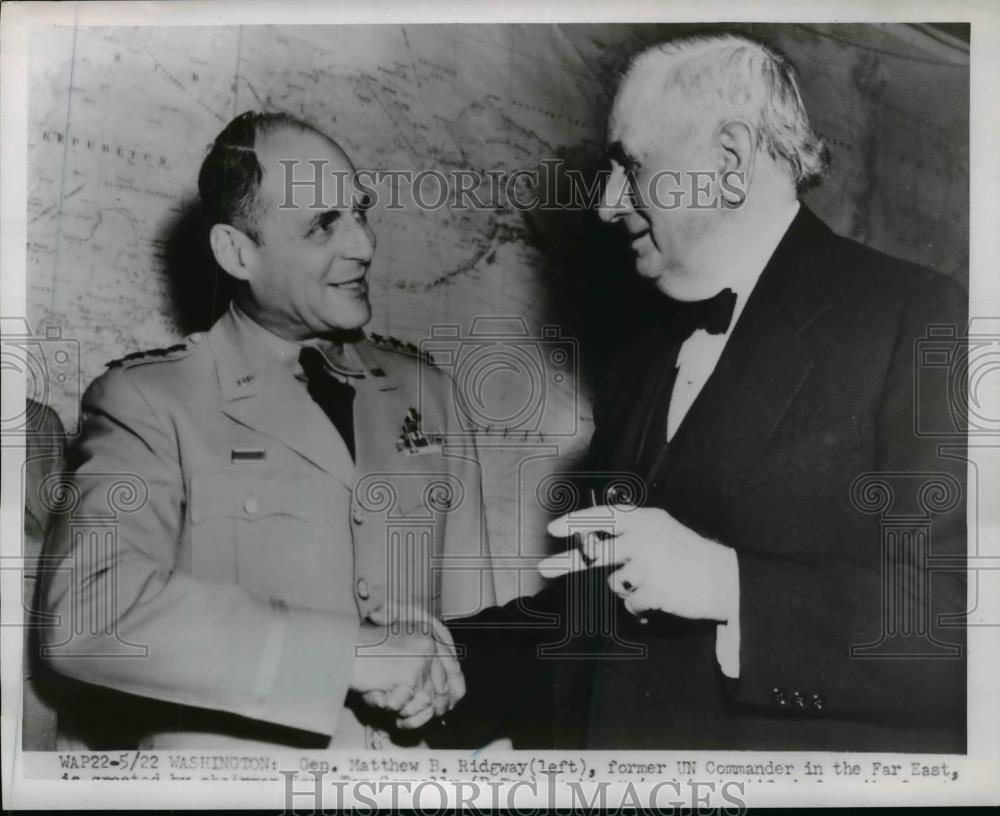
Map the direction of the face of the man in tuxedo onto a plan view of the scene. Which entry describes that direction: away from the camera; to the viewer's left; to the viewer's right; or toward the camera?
to the viewer's left

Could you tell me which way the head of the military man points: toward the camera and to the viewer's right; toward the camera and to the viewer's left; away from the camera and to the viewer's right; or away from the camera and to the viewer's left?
toward the camera and to the viewer's right

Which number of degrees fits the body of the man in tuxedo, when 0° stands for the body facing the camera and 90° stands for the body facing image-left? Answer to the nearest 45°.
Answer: approximately 45°

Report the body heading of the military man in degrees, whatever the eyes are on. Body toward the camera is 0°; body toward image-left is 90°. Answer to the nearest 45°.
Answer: approximately 315°
